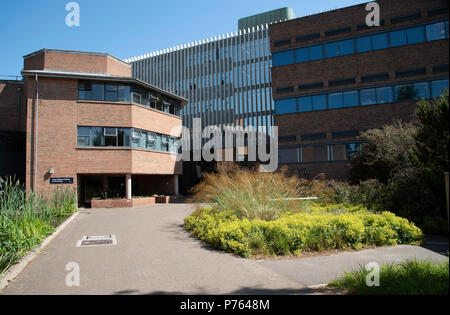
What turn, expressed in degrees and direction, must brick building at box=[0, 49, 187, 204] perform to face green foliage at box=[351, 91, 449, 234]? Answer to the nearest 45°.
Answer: approximately 45° to its left

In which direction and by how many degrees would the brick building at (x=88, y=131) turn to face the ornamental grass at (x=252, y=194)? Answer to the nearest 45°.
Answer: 0° — it already faces it

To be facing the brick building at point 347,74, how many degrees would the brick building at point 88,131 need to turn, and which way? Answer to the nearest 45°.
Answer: approximately 90° to its left

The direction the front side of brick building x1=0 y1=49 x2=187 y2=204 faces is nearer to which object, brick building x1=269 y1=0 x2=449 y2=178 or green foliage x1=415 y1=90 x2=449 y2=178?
the green foliage

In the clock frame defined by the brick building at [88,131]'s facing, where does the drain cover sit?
The drain cover is roughly at 12 o'clock from the brick building.

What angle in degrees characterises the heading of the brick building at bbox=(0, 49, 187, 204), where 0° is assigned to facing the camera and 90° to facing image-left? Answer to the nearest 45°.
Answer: approximately 0°

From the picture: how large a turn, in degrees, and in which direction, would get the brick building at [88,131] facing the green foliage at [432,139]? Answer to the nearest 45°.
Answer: approximately 45° to its left
